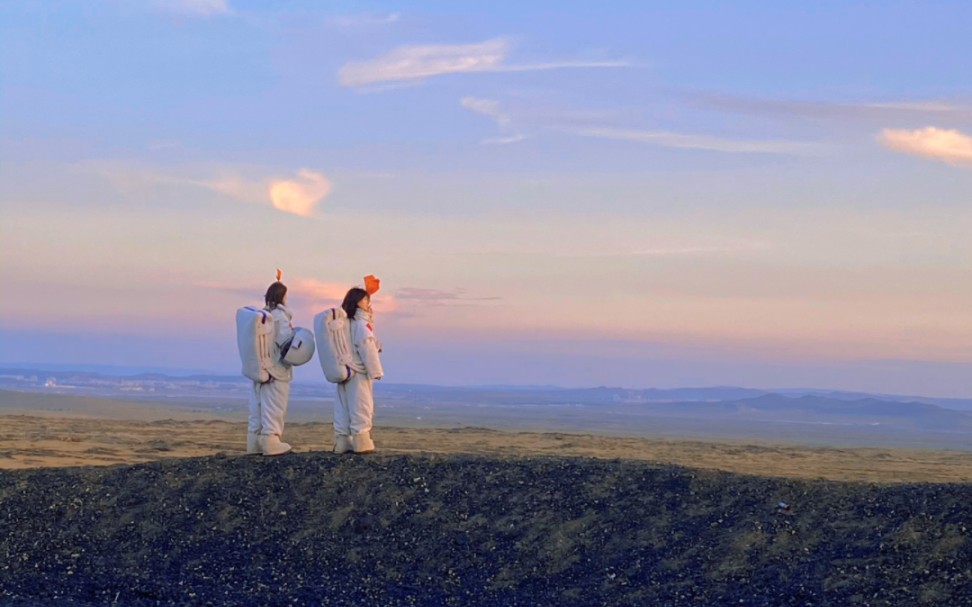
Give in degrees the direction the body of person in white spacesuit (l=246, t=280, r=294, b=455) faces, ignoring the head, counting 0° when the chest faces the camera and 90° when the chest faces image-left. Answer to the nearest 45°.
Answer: approximately 270°

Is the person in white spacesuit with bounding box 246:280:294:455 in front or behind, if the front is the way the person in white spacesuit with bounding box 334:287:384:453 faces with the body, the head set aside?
behind

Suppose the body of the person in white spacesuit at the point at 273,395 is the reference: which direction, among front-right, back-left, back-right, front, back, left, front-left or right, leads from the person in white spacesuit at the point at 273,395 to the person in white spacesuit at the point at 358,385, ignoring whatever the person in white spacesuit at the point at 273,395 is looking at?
front
